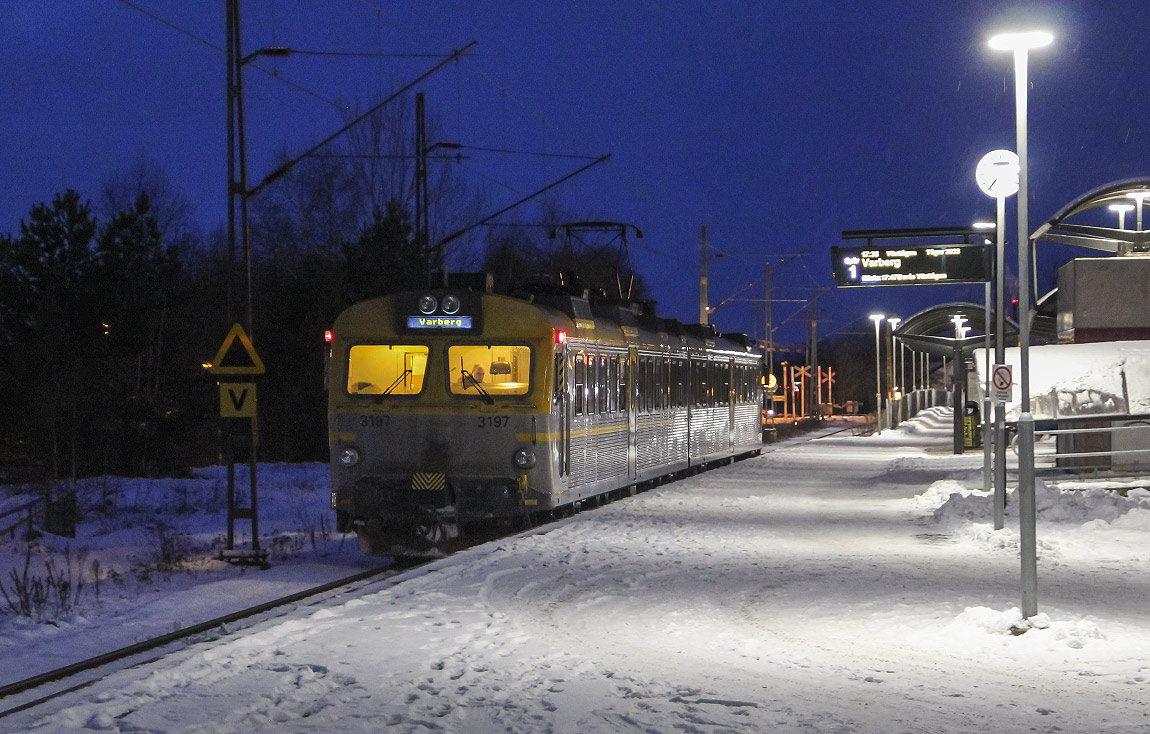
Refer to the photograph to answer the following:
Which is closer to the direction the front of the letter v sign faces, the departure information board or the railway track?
the railway track

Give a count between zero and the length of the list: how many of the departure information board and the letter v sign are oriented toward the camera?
2

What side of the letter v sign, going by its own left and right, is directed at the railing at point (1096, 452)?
left

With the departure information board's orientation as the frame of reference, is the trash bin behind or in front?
behind
